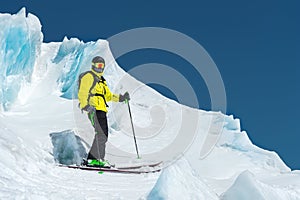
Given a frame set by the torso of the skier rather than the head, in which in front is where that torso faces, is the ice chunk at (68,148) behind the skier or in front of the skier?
behind

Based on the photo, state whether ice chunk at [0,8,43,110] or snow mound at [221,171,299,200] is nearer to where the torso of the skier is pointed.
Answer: the snow mound

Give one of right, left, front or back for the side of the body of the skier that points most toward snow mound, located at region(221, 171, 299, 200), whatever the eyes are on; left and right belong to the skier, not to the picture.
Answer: front

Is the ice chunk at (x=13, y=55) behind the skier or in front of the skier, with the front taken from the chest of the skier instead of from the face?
behind

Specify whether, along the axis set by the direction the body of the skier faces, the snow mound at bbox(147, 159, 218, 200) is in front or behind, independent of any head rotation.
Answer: in front

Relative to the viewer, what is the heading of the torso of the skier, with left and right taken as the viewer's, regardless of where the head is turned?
facing the viewer and to the right of the viewer

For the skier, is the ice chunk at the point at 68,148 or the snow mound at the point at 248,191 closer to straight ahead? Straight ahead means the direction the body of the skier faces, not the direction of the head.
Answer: the snow mound
